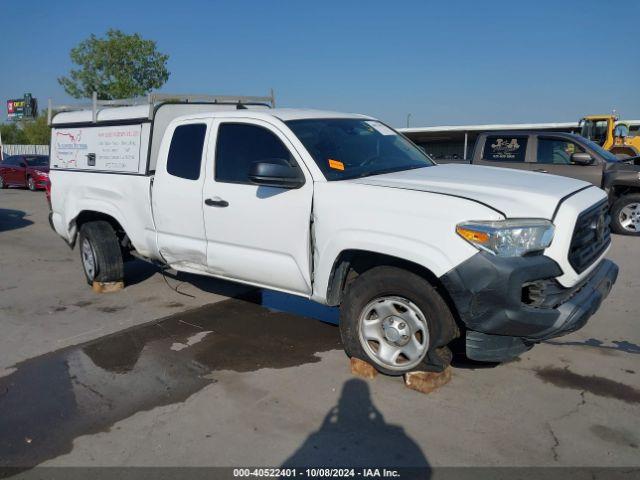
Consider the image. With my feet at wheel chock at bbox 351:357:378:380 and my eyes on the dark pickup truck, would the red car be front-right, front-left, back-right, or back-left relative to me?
front-left

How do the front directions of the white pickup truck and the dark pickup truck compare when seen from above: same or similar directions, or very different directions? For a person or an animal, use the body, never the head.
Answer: same or similar directions

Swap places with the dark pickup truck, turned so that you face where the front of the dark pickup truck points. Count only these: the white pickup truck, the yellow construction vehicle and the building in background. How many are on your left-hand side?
2

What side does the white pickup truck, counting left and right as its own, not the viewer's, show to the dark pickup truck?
left

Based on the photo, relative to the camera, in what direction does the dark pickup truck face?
facing to the right of the viewer

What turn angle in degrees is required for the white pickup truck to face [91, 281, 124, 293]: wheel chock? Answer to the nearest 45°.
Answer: approximately 180°

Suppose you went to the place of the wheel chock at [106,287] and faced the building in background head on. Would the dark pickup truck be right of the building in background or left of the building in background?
right

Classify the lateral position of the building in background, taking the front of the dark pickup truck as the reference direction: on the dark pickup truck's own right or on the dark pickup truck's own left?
on the dark pickup truck's own left

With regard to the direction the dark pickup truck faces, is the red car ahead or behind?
behind

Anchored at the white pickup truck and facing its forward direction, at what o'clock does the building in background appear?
The building in background is roughly at 8 o'clock from the white pickup truck.

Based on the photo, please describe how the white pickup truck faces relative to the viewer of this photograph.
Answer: facing the viewer and to the right of the viewer

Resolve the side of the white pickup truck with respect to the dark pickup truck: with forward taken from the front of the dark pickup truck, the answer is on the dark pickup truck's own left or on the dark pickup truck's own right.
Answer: on the dark pickup truck's own right

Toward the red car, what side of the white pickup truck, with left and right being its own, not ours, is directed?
back

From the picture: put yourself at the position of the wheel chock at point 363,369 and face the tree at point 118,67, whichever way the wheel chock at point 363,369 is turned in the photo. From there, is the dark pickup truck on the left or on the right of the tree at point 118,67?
right

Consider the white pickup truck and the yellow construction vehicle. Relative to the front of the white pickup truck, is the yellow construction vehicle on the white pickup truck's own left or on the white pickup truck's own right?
on the white pickup truck's own left

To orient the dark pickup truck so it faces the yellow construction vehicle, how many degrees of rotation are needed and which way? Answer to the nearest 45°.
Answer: approximately 90° to its left

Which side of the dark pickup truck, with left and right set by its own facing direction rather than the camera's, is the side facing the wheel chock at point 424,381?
right

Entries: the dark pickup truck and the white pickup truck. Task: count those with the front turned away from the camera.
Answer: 0

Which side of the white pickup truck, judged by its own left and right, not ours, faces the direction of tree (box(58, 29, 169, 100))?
back
